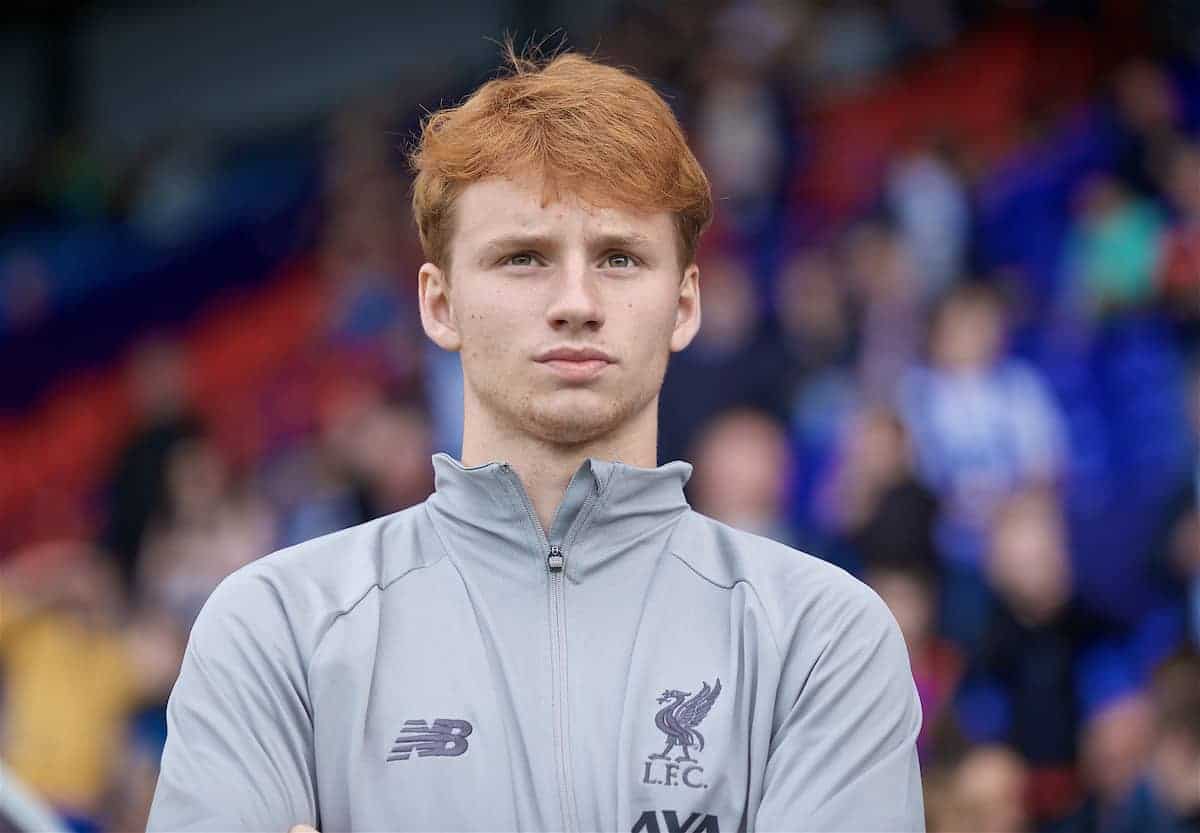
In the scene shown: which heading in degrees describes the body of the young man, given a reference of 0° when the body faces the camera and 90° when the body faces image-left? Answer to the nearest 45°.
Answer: approximately 0°

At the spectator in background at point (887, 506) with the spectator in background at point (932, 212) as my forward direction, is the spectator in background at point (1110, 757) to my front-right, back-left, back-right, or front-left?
back-right

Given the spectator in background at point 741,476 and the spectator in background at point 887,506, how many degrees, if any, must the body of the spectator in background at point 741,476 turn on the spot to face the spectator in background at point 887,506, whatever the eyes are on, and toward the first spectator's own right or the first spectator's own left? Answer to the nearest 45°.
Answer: approximately 45° to the first spectator's own left

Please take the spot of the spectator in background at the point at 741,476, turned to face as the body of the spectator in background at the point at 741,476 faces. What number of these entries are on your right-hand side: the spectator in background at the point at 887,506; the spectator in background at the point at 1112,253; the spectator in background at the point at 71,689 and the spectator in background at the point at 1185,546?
1

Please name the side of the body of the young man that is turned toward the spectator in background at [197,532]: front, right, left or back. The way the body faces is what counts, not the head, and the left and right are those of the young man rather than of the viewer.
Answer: back

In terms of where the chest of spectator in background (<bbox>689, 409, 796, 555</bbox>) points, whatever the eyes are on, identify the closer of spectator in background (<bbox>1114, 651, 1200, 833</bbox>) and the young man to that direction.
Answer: the young man

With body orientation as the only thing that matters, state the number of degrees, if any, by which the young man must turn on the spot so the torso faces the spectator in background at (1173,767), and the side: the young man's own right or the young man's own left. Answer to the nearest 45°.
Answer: approximately 135° to the young man's own left

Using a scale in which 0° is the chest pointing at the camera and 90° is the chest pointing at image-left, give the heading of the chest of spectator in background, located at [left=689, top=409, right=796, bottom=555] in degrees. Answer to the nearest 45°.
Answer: approximately 0°

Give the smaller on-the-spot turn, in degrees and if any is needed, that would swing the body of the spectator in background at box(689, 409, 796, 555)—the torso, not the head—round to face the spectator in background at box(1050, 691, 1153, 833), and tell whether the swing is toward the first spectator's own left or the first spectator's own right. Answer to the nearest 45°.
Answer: approximately 45° to the first spectator's own left

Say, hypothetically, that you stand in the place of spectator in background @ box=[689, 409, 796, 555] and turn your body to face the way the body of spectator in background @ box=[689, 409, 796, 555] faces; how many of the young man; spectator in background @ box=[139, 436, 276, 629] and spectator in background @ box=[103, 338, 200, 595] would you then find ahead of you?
1

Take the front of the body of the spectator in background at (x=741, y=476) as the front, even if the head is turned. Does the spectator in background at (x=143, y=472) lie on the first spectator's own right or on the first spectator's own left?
on the first spectator's own right
